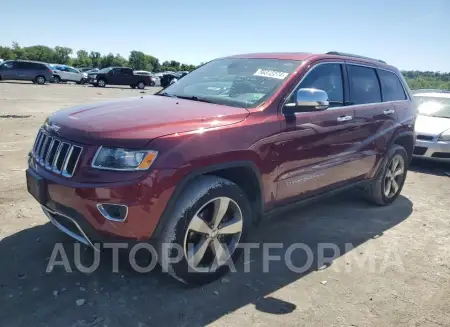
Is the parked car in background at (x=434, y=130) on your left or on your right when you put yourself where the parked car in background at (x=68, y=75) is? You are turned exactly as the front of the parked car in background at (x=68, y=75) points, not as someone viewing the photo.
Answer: on your right

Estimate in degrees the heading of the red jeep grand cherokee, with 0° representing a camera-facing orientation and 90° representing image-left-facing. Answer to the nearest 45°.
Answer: approximately 45°

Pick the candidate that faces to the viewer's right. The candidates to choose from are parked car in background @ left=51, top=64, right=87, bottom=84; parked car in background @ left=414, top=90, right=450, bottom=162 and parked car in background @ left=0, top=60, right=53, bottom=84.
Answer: parked car in background @ left=51, top=64, right=87, bottom=84

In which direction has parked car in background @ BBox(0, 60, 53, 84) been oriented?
to the viewer's left

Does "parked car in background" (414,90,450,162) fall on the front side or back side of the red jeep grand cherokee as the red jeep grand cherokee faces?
on the back side

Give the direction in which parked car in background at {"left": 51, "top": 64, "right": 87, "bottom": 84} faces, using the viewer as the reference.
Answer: facing to the right of the viewer

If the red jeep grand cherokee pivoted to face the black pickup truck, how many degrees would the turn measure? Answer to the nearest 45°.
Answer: approximately 135° to its right
